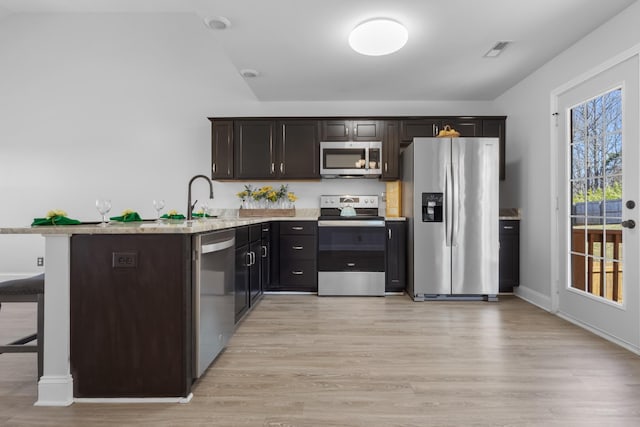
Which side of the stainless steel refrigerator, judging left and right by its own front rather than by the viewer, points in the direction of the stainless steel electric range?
right

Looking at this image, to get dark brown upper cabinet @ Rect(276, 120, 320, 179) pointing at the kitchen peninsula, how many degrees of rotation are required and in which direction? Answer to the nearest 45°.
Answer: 0° — it already faces it

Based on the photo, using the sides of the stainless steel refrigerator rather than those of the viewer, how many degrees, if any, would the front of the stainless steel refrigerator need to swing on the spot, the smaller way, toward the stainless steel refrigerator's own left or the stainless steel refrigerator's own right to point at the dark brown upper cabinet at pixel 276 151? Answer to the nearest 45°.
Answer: approximately 90° to the stainless steel refrigerator's own right

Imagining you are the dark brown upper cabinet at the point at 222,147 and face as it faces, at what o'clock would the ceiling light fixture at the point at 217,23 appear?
The ceiling light fixture is roughly at 12 o'clock from the dark brown upper cabinet.

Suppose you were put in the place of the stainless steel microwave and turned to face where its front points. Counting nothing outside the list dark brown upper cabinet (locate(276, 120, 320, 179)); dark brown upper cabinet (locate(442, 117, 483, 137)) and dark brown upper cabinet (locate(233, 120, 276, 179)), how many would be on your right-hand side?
2

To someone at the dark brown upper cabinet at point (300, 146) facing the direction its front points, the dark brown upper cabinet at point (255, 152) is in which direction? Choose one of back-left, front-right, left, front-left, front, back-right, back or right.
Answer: right

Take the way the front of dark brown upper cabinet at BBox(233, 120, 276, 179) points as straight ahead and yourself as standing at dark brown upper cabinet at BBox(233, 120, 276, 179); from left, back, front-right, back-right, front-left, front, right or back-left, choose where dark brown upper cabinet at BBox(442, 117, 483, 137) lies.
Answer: left

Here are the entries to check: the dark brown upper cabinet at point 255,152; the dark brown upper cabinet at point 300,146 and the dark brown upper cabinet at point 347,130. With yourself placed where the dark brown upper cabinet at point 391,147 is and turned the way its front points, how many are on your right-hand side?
3
